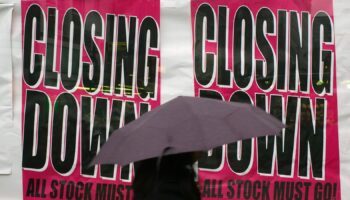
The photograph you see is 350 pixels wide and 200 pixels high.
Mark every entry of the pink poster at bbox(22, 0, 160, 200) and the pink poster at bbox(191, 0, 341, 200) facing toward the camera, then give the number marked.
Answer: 2

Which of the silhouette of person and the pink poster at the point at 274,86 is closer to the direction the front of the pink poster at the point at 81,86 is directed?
the silhouette of person

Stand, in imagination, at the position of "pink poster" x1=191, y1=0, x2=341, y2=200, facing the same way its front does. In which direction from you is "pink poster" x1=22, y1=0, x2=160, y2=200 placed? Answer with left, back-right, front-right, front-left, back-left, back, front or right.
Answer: right

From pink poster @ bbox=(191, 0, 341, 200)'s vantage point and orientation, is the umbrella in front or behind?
in front

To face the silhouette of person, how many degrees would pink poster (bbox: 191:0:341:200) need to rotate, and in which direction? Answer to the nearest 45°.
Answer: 0° — it already faces them

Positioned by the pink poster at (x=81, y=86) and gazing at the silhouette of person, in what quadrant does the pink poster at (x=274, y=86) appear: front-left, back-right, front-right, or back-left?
front-left

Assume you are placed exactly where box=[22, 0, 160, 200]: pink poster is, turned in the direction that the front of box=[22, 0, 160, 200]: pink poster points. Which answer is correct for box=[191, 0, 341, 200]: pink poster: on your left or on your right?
on your left

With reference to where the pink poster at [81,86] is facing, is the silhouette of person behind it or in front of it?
in front

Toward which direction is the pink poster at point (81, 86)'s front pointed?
toward the camera

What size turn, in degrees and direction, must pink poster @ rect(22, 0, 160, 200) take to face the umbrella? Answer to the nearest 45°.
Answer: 0° — it already faces it

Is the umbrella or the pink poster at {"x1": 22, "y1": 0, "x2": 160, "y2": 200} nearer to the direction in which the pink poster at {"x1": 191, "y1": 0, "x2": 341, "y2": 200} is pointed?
the umbrella

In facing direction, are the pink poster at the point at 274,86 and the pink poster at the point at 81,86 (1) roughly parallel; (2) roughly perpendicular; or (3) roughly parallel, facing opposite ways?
roughly parallel
